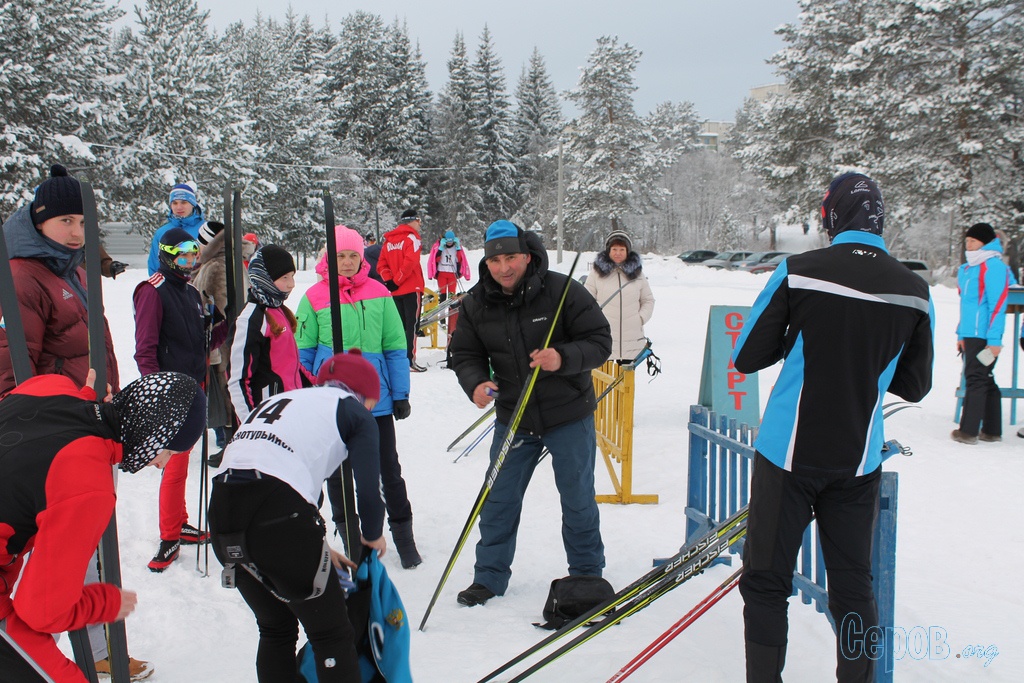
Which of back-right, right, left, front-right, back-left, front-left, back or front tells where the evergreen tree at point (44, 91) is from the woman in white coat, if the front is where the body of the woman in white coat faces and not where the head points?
back-right

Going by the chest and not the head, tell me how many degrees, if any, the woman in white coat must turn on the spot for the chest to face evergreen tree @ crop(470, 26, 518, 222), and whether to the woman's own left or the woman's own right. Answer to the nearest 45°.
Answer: approximately 180°

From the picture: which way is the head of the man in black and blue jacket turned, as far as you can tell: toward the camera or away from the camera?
away from the camera

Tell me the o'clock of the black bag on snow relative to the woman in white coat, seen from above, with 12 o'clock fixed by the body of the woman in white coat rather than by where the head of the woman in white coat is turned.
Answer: The black bag on snow is roughly at 12 o'clock from the woman in white coat.

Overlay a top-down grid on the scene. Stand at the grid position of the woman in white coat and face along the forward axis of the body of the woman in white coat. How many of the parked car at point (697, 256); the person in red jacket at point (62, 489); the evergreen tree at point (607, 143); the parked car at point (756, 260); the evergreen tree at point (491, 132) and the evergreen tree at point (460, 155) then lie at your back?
5

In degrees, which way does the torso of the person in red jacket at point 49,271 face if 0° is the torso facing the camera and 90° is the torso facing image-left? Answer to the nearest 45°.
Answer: approximately 315°

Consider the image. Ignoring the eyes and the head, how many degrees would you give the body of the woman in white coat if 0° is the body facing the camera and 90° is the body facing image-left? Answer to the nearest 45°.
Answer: approximately 0°

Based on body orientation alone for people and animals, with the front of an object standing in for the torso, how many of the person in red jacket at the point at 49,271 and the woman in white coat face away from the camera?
0

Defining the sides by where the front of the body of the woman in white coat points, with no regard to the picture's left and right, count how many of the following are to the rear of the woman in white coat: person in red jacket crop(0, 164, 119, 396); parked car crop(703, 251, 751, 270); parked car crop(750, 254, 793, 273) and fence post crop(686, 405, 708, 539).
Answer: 2

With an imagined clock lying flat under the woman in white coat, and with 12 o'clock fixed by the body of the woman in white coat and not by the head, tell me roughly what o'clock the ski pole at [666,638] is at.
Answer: The ski pole is roughly at 12 o'clock from the woman in white coat.

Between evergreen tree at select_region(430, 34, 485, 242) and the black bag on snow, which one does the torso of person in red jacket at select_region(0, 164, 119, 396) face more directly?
the black bag on snow
